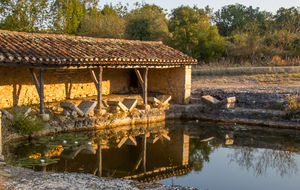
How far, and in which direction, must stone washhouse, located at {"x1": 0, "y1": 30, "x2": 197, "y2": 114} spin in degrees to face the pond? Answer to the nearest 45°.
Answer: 0° — it already faces it

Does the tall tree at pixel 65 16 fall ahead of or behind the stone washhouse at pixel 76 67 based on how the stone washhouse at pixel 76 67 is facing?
behind
